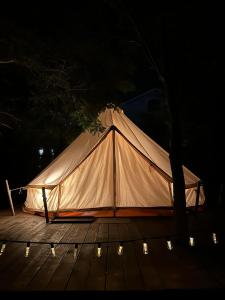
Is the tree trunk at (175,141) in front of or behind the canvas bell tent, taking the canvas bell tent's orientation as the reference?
in front

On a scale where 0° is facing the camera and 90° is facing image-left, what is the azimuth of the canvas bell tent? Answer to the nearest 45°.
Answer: approximately 0°
